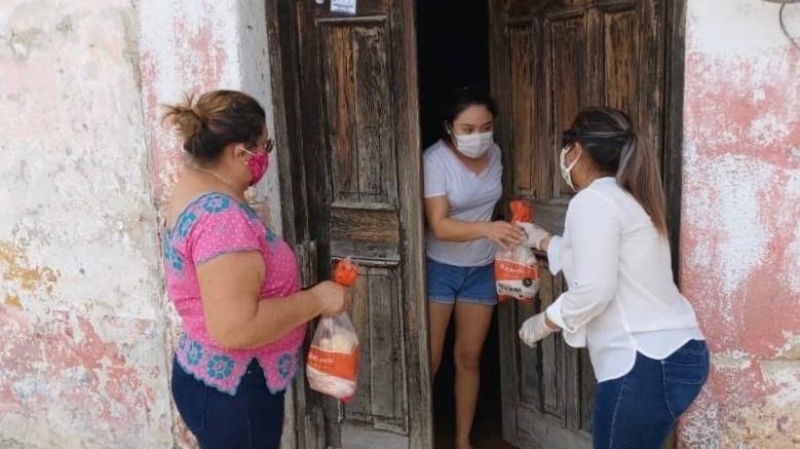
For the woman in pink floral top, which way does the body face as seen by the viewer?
to the viewer's right

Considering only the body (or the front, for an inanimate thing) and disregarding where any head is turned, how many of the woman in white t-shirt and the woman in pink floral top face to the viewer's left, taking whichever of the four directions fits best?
0

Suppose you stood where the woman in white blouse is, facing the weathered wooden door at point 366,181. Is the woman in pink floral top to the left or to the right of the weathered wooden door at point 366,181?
left

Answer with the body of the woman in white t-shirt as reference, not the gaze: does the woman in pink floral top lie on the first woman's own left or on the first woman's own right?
on the first woman's own right

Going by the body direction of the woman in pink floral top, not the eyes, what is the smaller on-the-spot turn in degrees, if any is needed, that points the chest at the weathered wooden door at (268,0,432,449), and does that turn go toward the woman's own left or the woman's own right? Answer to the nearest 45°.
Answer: approximately 45° to the woman's own left

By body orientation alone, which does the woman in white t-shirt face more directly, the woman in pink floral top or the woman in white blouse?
the woman in white blouse

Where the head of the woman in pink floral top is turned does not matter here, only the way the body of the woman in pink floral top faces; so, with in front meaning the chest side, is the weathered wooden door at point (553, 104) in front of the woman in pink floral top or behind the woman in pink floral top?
in front

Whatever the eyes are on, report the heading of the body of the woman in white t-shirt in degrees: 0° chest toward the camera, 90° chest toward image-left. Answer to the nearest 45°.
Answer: approximately 315°

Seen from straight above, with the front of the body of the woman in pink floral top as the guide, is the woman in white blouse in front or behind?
in front

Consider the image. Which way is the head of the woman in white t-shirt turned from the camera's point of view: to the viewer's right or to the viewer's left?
to the viewer's right
